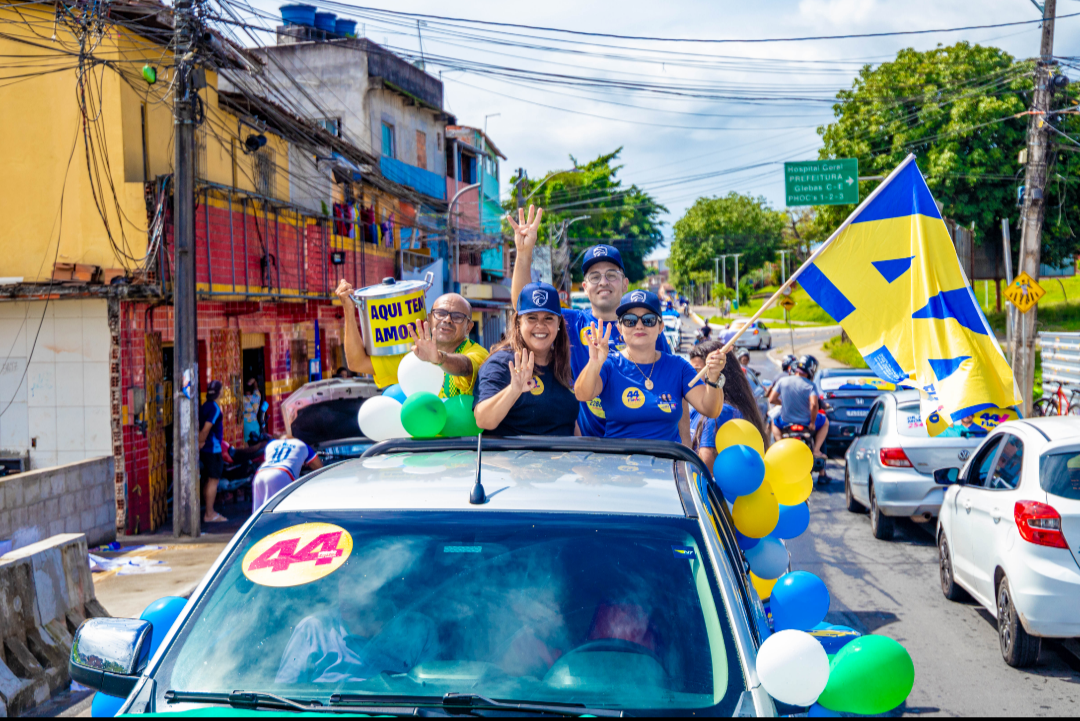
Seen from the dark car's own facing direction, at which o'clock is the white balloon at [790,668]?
The white balloon is roughly at 6 o'clock from the dark car.

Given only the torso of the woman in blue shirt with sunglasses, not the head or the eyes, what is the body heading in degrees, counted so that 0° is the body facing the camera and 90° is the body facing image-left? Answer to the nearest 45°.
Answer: approximately 0°

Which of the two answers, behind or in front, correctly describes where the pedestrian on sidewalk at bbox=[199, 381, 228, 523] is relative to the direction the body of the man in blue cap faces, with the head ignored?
behind

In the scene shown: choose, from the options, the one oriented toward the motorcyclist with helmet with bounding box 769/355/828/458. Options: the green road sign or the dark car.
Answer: the green road sign
